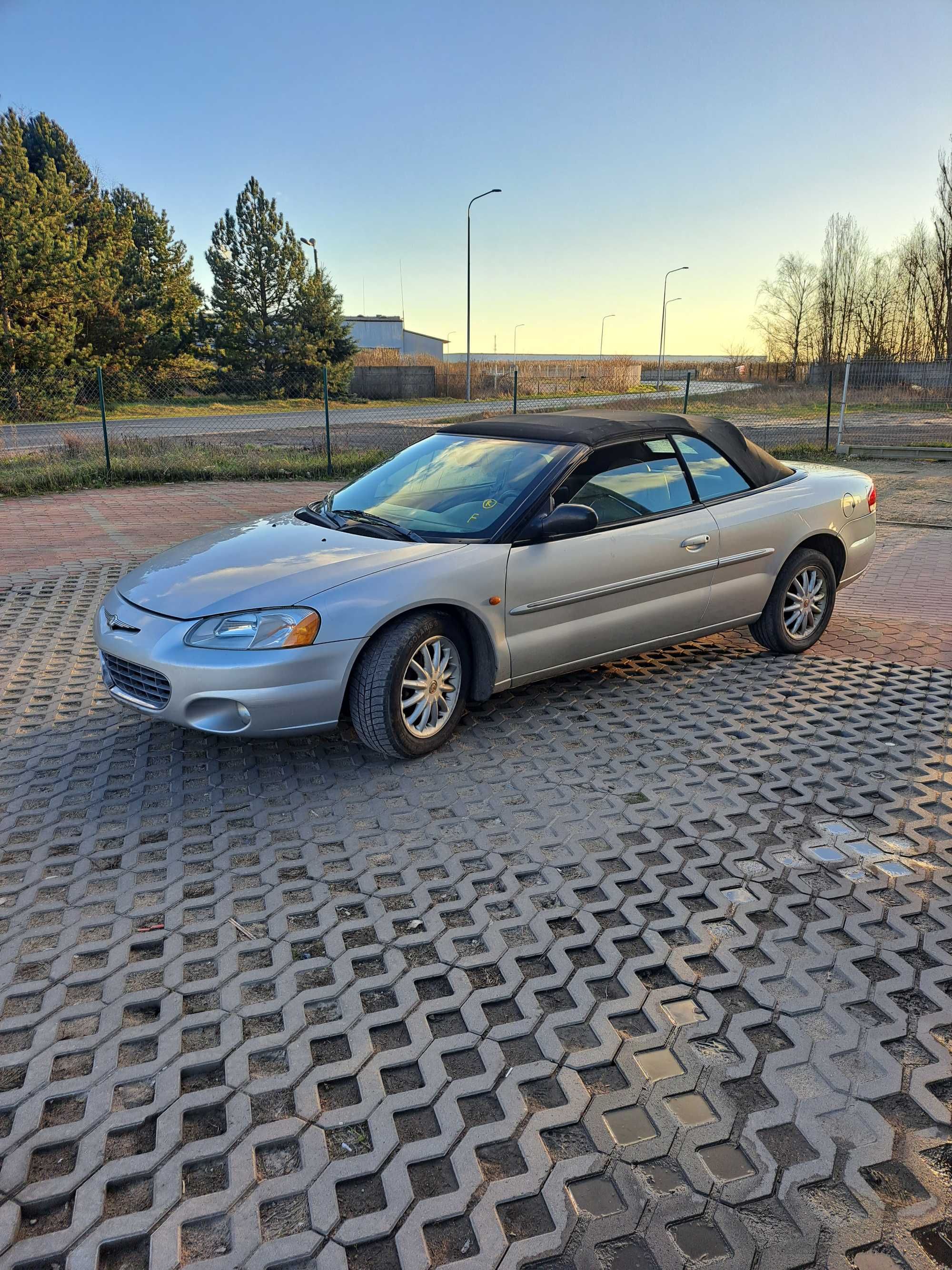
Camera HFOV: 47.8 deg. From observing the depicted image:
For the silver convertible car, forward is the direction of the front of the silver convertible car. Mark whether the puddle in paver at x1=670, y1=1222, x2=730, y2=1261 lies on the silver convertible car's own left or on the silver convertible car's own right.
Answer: on the silver convertible car's own left

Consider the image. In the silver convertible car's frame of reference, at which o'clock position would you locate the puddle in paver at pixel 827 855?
The puddle in paver is roughly at 9 o'clock from the silver convertible car.

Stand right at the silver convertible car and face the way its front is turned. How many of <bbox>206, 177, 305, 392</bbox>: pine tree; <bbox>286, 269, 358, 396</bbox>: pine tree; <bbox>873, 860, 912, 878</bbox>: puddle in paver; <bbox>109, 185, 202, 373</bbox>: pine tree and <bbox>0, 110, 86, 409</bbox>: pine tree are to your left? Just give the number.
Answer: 1

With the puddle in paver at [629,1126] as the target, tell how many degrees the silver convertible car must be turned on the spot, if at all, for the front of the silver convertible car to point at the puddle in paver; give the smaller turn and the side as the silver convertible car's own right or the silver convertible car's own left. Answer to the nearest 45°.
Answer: approximately 45° to the silver convertible car's own left

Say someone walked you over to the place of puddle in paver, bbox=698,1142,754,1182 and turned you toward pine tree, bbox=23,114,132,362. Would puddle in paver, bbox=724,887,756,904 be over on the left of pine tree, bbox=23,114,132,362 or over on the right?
right

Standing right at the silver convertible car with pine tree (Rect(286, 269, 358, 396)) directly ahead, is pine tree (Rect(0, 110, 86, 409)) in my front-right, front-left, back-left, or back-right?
front-left

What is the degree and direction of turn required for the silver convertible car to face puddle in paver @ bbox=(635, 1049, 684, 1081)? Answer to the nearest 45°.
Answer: approximately 45° to its left

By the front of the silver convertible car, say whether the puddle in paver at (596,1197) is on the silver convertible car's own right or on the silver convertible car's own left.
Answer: on the silver convertible car's own left

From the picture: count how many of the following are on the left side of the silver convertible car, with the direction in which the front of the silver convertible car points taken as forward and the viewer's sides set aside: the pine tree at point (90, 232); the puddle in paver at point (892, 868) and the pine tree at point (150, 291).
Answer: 1

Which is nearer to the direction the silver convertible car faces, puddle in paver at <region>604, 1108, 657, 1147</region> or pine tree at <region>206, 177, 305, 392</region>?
the puddle in paver

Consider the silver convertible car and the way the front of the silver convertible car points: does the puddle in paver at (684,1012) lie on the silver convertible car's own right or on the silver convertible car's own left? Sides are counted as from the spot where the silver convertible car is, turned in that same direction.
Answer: on the silver convertible car's own left

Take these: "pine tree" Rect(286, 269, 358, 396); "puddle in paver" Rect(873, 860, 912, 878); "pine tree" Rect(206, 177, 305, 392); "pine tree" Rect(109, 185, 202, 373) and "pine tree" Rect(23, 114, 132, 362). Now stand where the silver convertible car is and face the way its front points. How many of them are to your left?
1

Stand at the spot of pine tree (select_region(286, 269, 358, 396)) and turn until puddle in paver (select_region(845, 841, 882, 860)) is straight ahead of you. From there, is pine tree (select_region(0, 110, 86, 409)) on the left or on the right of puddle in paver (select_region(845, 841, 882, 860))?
right

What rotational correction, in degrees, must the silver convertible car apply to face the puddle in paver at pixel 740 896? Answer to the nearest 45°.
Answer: approximately 90° to its left

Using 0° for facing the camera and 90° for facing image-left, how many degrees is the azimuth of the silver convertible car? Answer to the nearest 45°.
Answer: approximately 45°

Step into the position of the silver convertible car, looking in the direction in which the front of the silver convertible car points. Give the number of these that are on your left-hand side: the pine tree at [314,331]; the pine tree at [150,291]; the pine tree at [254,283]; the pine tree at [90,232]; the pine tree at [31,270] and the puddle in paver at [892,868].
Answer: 1

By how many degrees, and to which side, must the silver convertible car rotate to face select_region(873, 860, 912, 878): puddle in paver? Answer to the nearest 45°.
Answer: approximately 90° to its left

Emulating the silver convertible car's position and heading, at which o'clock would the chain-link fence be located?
The chain-link fence is roughly at 4 o'clock from the silver convertible car.

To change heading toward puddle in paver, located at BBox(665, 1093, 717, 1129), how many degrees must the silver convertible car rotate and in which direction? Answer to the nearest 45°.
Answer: approximately 45° to its left
